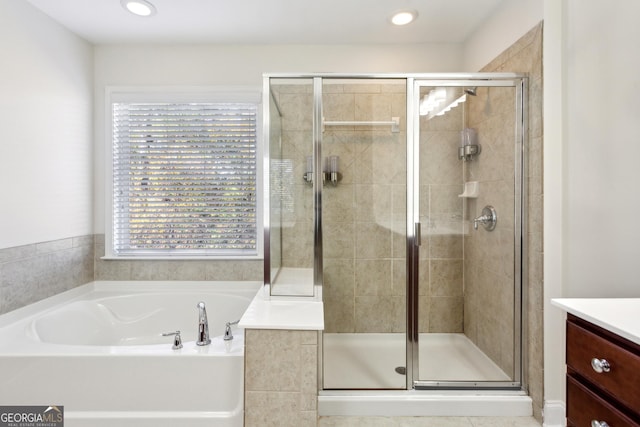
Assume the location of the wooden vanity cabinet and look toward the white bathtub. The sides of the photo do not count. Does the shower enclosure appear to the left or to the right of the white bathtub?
right

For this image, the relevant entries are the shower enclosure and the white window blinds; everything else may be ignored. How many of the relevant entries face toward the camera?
2

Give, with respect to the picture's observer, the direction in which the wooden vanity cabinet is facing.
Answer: facing the viewer and to the left of the viewer

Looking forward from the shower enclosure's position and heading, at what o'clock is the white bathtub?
The white bathtub is roughly at 2 o'clock from the shower enclosure.

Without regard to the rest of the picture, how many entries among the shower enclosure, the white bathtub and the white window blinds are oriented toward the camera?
3

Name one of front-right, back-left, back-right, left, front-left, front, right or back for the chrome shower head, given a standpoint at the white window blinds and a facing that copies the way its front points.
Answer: front-left

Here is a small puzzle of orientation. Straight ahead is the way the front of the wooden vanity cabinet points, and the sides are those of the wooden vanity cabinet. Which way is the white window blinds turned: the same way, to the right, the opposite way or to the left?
to the left

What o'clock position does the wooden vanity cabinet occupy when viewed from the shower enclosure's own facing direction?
The wooden vanity cabinet is roughly at 11 o'clock from the shower enclosure.

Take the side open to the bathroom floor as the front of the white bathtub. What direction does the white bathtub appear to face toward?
toward the camera

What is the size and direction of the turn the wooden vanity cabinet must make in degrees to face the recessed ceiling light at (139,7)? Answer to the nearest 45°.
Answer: approximately 45° to its right

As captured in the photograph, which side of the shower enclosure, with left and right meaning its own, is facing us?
front

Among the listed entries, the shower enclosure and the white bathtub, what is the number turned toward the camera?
2
